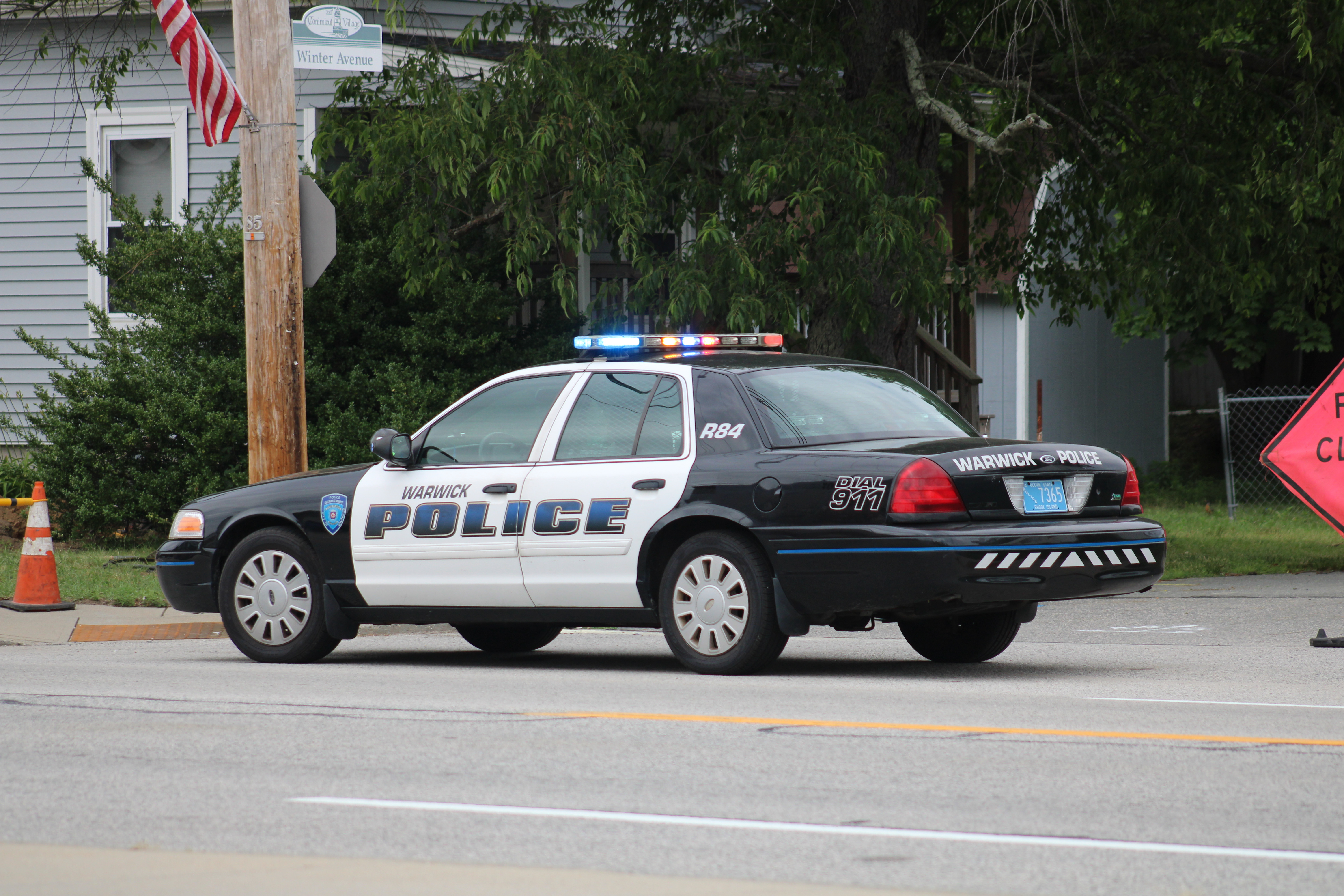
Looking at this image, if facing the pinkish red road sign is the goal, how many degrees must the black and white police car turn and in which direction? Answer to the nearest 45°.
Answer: approximately 135° to its right

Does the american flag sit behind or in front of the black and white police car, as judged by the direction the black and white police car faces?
in front

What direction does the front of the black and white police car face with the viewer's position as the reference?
facing away from the viewer and to the left of the viewer

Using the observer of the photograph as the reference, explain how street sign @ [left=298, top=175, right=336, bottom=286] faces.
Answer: facing away from the viewer and to the right of the viewer

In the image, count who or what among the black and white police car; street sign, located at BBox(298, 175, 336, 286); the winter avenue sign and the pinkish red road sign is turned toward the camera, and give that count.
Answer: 2

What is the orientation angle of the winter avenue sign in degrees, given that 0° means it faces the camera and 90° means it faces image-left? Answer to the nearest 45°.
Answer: approximately 0°

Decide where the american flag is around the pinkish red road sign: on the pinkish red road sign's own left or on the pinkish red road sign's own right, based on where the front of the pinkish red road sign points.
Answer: on the pinkish red road sign's own right

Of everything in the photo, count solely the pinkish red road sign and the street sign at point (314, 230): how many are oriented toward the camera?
1

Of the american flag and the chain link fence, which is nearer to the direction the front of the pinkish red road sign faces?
the american flag

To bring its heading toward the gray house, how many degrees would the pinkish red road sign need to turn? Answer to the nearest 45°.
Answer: approximately 90° to its right

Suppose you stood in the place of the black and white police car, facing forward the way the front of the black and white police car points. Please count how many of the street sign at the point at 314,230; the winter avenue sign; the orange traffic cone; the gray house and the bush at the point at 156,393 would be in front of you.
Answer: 5

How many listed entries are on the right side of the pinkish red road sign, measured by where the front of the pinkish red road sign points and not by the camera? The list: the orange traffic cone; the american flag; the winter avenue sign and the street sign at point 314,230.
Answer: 4

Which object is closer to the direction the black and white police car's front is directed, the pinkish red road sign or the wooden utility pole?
the wooden utility pole
